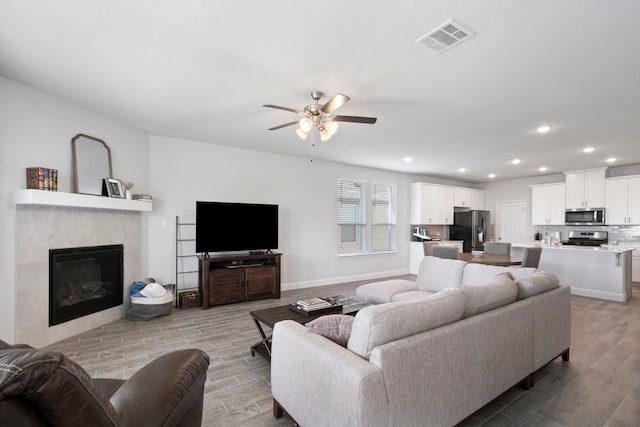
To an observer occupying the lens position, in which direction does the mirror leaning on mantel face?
facing the viewer and to the right of the viewer

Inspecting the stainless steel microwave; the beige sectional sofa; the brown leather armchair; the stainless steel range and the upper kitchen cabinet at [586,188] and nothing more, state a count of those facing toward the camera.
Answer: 3

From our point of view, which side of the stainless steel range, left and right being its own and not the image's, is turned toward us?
front

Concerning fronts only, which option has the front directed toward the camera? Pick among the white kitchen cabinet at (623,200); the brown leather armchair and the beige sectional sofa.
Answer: the white kitchen cabinet

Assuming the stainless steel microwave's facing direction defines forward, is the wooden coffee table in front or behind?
in front

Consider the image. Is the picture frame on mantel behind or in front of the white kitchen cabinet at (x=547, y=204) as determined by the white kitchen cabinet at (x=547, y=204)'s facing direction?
in front

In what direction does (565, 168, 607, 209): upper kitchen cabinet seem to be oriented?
toward the camera

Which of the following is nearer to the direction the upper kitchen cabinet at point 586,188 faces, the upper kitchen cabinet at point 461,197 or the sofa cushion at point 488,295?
the sofa cushion

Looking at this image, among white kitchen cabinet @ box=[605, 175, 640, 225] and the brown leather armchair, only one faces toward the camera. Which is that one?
the white kitchen cabinet

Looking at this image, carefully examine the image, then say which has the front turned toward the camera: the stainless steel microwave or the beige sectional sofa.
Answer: the stainless steel microwave

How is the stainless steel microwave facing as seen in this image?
toward the camera

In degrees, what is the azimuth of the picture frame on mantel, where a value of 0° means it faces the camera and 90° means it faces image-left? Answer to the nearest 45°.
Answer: approximately 315°

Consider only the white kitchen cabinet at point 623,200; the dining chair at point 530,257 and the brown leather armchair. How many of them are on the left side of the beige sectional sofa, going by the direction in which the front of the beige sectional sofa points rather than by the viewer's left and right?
1

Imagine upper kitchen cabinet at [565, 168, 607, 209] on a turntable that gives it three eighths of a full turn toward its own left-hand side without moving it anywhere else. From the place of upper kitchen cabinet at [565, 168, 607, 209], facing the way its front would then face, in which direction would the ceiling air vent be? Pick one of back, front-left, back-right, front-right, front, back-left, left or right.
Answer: back-right

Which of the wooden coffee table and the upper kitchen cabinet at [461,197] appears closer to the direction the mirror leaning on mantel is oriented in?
the wooden coffee table

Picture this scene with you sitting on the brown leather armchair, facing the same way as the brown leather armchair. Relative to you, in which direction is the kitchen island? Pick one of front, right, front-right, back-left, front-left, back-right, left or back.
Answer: front-right

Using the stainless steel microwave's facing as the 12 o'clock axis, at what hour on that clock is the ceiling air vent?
The ceiling air vent is roughly at 12 o'clock from the stainless steel microwave.

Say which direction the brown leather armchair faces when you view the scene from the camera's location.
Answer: facing away from the viewer and to the right of the viewer

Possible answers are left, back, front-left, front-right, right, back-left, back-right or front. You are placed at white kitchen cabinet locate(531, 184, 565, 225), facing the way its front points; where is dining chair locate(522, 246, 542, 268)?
front
